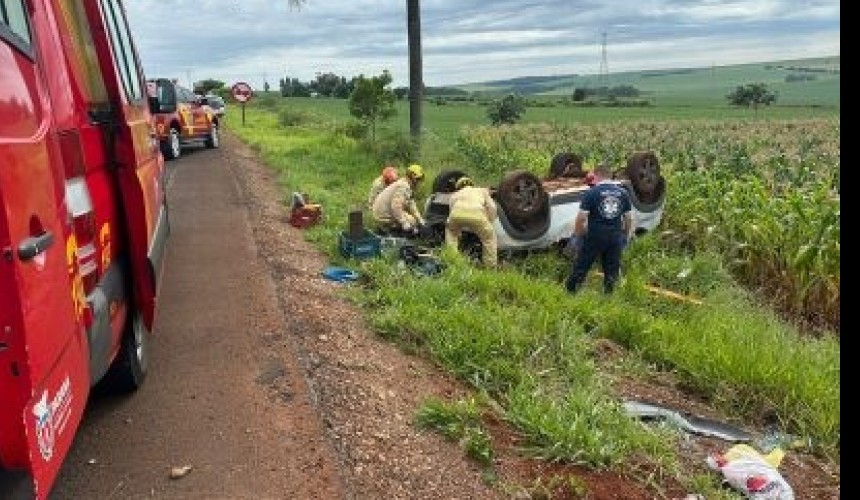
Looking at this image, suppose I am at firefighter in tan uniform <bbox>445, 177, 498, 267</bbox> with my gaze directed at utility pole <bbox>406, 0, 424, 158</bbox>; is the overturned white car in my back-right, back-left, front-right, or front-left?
front-right

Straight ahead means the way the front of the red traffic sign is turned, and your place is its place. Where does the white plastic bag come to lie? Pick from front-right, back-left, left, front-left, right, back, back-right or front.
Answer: front

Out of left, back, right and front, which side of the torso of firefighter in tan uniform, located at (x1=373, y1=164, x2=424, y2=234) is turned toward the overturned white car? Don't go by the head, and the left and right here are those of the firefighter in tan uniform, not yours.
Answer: front

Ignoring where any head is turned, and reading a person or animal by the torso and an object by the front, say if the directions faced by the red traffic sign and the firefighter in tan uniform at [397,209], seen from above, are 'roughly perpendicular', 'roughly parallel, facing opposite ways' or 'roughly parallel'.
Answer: roughly perpendicular

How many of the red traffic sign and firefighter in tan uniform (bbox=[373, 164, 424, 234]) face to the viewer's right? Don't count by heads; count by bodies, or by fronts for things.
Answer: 1

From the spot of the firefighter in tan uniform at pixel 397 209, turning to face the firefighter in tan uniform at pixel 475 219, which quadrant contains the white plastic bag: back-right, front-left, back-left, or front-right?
front-right

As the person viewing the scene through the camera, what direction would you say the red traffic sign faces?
facing the viewer

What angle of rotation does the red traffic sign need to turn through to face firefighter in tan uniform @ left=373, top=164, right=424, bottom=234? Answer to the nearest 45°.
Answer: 0° — it already faces them

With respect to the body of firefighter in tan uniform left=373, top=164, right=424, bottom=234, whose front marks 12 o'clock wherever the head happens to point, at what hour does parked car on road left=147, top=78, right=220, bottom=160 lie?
The parked car on road is roughly at 8 o'clock from the firefighter in tan uniform.

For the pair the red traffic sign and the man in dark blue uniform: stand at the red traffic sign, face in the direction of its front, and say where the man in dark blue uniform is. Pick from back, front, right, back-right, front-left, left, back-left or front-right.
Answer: front

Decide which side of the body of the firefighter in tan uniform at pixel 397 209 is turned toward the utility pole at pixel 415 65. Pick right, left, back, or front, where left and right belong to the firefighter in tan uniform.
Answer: left

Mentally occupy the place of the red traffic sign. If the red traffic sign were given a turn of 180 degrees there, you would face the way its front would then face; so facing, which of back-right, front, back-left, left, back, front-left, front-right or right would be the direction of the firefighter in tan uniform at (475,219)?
back

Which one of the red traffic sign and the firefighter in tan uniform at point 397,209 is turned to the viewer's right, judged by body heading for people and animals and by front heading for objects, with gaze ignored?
the firefighter in tan uniform

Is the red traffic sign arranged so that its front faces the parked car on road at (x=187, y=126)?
yes

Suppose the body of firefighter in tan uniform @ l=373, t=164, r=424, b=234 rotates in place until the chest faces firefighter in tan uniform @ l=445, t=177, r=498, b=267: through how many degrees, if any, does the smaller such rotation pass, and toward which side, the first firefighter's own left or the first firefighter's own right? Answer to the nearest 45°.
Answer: approximately 45° to the first firefighter's own right

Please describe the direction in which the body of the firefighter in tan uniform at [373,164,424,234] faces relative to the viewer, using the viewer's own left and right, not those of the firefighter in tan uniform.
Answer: facing to the right of the viewer
